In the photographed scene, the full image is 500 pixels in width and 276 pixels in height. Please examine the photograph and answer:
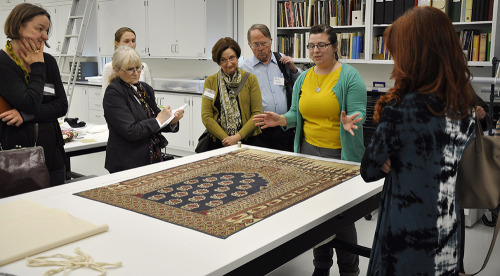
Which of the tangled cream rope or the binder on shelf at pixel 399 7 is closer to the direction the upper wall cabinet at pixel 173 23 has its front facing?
the tangled cream rope

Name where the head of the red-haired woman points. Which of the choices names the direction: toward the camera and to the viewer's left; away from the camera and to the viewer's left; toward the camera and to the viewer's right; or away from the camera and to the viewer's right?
away from the camera and to the viewer's left

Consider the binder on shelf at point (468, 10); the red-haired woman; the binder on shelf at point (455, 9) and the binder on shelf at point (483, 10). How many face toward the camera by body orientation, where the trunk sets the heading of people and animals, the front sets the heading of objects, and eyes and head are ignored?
3

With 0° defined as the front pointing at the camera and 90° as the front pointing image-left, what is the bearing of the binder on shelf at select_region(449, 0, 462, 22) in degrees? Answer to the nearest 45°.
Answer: approximately 0°

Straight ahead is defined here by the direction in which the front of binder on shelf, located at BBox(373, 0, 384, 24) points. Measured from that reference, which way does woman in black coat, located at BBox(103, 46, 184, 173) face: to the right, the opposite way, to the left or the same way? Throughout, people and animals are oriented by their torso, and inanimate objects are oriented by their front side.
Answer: to the left
